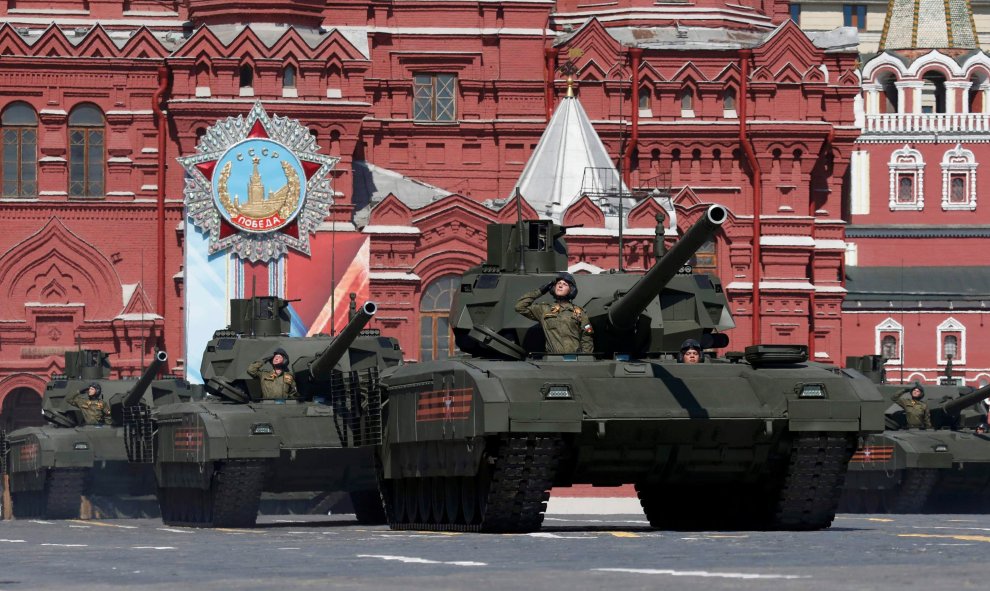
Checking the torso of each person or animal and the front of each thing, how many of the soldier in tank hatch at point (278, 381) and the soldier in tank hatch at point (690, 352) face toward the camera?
2

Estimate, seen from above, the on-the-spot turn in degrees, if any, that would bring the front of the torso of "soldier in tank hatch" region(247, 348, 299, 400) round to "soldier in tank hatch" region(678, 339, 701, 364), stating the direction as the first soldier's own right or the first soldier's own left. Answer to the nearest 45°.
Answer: approximately 45° to the first soldier's own left

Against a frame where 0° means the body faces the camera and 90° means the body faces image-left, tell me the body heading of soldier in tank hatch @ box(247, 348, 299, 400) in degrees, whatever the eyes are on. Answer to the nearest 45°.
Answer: approximately 0°

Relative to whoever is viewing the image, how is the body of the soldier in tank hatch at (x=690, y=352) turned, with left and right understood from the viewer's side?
facing the viewer

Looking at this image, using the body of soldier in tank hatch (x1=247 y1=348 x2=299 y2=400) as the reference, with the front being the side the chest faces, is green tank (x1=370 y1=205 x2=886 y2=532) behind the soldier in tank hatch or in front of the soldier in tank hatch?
in front

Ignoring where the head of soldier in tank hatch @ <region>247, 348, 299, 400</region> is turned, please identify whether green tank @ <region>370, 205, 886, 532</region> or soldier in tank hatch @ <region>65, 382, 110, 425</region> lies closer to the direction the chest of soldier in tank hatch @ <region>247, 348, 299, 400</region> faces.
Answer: the green tank

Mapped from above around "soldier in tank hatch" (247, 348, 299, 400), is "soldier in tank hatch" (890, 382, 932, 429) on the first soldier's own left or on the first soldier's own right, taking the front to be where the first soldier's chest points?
on the first soldier's own left

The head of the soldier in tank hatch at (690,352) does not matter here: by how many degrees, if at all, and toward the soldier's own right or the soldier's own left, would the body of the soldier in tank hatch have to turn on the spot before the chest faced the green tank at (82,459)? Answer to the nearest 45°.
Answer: approximately 135° to the soldier's own right

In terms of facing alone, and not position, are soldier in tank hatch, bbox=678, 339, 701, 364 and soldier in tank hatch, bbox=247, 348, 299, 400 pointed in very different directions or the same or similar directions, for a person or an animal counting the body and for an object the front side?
same or similar directions
